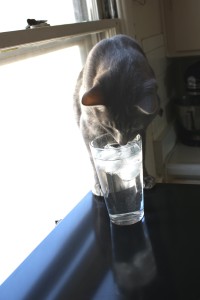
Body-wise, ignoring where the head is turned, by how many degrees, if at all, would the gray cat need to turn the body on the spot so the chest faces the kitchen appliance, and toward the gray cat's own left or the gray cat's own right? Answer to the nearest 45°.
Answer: approximately 135° to the gray cat's own left

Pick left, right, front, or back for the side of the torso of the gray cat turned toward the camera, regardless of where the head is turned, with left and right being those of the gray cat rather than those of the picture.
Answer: front
